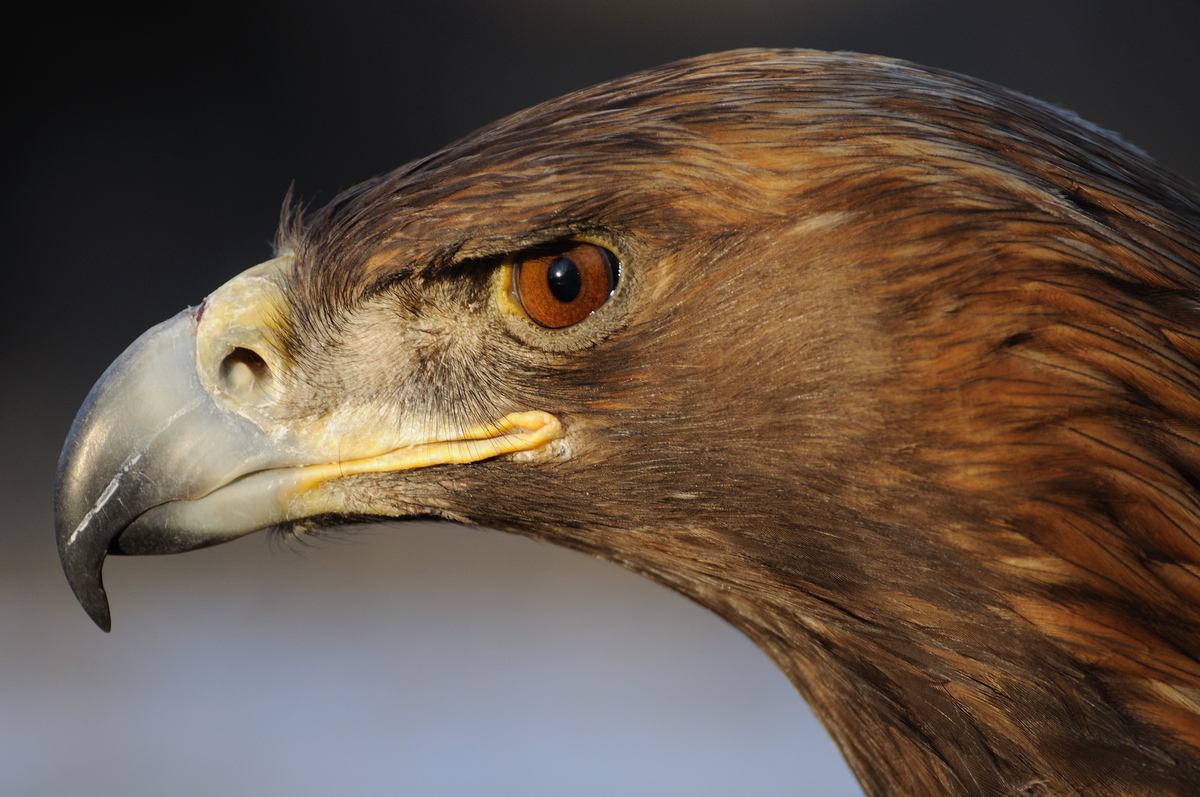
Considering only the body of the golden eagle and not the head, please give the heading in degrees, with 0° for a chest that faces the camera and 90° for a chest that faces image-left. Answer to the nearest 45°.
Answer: approximately 90°
